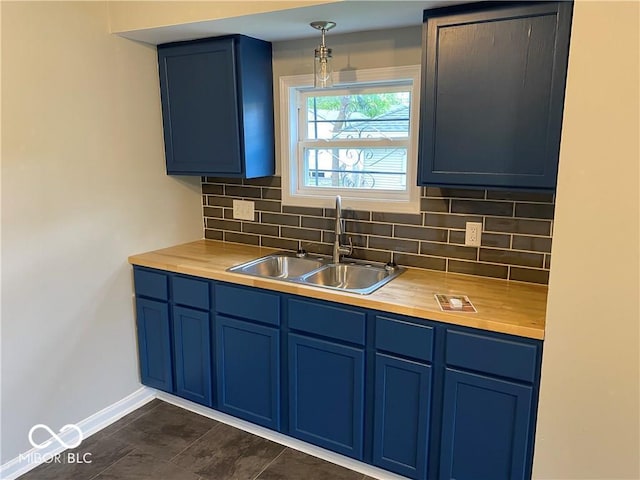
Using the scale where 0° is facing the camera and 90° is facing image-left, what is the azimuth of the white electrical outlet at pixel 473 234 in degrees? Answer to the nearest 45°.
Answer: approximately 0°

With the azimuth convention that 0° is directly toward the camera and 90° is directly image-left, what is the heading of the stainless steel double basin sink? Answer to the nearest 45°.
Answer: approximately 45°

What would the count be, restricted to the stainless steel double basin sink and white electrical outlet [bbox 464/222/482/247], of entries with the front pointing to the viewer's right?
0

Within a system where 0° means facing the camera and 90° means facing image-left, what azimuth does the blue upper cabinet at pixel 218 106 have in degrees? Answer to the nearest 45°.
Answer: approximately 45°

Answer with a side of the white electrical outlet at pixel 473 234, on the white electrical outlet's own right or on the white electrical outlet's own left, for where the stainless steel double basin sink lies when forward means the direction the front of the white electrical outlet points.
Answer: on the white electrical outlet's own right

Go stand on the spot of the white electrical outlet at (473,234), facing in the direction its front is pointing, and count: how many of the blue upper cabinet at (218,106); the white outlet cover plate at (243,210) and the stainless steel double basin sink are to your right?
3
